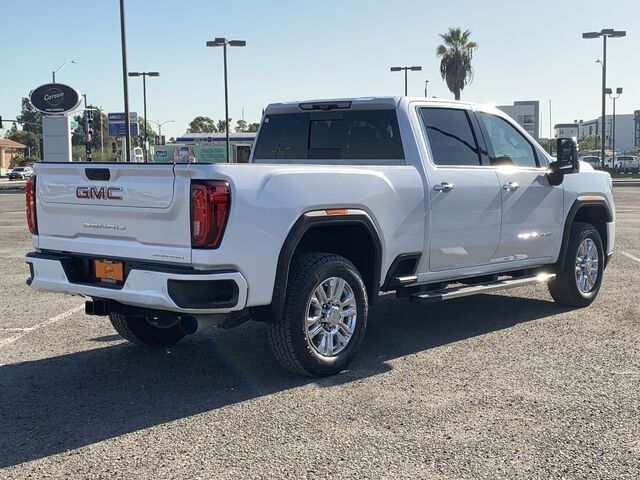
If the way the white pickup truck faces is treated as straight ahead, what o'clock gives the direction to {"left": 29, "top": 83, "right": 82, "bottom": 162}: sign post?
The sign post is roughly at 10 o'clock from the white pickup truck.

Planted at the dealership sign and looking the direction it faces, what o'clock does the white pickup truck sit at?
The white pickup truck is roughly at 12 o'clock from the dealership sign.

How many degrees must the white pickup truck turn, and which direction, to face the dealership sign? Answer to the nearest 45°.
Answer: approximately 45° to its left

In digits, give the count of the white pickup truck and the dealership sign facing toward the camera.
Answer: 1

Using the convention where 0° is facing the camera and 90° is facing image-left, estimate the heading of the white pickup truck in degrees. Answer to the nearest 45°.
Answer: approximately 225°
